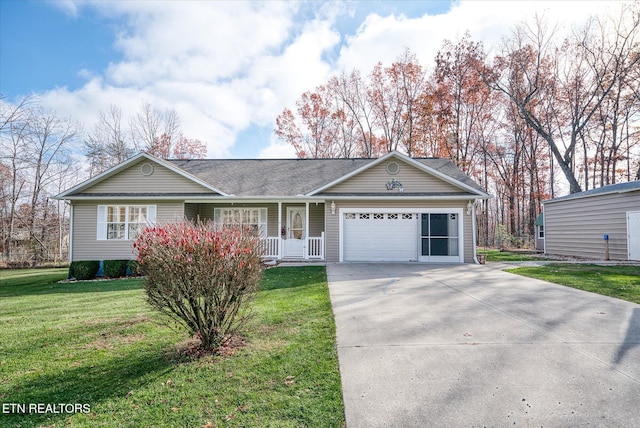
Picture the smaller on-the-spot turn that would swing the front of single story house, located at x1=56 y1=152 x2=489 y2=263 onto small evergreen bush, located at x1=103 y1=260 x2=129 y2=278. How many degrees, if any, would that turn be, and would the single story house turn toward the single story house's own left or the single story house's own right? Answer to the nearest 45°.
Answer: approximately 90° to the single story house's own right

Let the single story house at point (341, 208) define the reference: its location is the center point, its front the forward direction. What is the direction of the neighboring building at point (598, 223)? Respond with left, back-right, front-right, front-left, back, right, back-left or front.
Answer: left

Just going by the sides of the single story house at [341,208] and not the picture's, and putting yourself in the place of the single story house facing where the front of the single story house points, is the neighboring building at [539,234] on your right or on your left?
on your left

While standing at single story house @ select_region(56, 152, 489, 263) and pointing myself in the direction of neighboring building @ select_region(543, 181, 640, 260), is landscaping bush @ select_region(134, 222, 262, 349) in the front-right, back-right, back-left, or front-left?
back-right

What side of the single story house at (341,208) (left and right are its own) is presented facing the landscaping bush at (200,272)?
front

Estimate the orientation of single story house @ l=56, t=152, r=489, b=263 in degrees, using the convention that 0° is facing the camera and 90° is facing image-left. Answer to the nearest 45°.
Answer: approximately 0°
